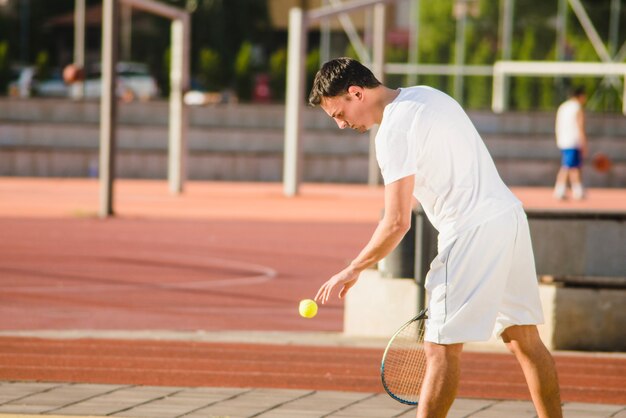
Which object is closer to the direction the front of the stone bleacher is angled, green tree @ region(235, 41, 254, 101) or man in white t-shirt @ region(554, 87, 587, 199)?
the man in white t-shirt

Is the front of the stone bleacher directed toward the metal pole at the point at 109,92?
yes

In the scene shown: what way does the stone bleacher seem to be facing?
toward the camera

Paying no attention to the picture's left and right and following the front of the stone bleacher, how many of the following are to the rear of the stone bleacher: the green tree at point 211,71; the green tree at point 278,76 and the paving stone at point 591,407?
2

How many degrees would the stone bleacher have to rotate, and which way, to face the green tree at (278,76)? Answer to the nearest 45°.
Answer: approximately 180°

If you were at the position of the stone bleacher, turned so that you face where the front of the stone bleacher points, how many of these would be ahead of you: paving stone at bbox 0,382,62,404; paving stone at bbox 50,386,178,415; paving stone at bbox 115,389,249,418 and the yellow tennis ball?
4

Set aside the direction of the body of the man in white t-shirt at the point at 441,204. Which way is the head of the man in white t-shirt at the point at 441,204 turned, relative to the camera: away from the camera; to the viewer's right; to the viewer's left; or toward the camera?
to the viewer's left

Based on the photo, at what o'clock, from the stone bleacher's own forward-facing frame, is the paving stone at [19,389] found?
The paving stone is roughly at 12 o'clock from the stone bleacher.

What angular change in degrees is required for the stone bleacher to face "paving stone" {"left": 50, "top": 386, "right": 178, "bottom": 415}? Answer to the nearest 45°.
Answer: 0° — it already faces it

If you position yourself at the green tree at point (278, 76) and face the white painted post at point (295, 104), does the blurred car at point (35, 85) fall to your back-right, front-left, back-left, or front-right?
back-right

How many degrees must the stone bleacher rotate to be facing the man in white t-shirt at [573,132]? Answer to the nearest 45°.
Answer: approximately 45° to its left

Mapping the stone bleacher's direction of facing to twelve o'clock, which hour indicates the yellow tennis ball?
The yellow tennis ball is roughly at 12 o'clock from the stone bleacher.

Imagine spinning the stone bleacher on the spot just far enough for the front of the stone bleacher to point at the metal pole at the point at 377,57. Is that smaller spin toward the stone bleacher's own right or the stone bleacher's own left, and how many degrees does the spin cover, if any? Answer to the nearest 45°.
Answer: approximately 45° to the stone bleacher's own left

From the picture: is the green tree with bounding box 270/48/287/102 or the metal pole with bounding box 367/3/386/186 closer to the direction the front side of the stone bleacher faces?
the metal pole

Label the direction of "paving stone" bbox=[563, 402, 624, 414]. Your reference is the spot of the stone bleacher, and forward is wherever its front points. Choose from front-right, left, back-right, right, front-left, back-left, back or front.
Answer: front

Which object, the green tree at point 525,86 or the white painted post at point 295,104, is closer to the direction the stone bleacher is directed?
the white painted post

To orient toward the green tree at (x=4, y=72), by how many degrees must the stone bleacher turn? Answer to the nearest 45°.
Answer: approximately 135° to its right
